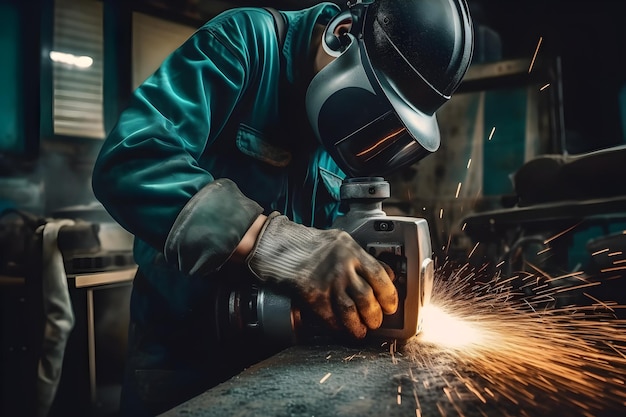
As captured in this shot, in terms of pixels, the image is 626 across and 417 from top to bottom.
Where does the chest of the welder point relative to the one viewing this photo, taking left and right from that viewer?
facing the viewer and to the right of the viewer

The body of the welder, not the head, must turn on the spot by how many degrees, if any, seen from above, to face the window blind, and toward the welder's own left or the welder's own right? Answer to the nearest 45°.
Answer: approximately 180°
